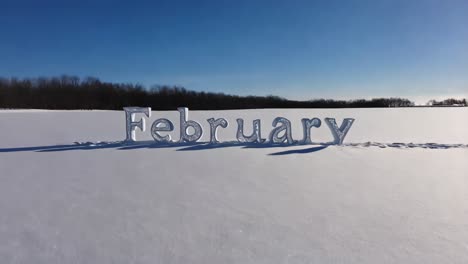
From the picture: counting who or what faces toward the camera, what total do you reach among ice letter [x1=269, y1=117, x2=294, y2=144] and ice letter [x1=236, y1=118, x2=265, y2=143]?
2

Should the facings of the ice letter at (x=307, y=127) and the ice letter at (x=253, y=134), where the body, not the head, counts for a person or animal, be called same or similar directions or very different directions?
same or similar directions

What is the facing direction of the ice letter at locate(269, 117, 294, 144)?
toward the camera

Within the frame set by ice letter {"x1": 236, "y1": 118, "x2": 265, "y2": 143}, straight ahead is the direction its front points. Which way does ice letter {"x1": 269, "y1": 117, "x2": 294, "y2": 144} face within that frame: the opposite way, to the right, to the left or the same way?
the same way

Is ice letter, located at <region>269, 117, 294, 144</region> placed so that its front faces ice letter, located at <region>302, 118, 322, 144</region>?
no

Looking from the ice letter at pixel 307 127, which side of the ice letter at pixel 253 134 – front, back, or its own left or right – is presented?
left

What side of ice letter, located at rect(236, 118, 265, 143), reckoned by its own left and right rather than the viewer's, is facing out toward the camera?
front

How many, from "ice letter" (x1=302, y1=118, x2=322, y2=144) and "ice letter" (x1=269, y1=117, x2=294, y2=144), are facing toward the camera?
2

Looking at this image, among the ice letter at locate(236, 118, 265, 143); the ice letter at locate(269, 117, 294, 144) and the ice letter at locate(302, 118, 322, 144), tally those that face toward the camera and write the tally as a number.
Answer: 3

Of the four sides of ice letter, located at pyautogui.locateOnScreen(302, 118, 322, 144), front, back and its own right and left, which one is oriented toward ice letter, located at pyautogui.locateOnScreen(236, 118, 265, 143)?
right
